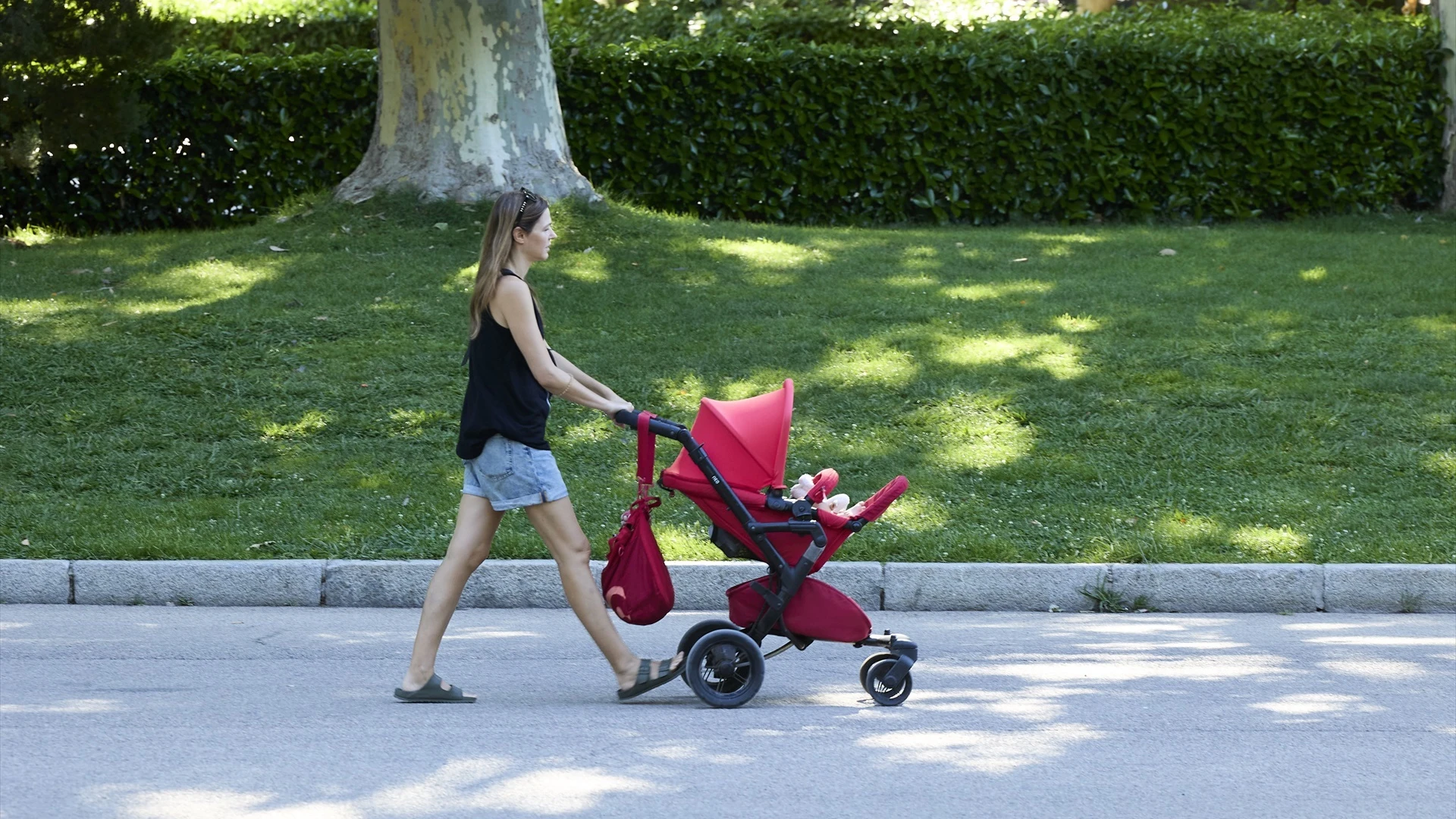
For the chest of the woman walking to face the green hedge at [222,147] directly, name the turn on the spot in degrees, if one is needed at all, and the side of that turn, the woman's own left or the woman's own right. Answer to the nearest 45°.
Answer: approximately 90° to the woman's own left

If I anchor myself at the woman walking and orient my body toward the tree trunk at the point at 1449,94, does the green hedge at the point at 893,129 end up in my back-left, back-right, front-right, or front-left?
front-left

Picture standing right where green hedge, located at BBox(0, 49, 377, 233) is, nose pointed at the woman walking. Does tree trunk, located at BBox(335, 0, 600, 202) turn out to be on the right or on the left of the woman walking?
left

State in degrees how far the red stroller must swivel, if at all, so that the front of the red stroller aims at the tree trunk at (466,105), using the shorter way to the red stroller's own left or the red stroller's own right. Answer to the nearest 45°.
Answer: approximately 90° to the red stroller's own left

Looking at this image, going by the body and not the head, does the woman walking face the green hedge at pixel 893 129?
no

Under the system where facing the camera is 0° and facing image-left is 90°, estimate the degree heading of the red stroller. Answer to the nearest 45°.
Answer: approximately 270°

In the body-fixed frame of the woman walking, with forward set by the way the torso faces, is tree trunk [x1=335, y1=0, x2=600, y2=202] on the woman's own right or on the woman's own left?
on the woman's own left

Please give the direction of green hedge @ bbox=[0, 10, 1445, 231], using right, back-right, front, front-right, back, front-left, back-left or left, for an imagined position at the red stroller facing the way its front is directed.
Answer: left

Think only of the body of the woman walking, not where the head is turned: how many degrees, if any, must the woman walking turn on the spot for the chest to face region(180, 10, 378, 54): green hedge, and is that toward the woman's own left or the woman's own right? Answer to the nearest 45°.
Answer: approximately 90° to the woman's own left

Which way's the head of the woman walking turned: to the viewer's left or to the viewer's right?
to the viewer's right

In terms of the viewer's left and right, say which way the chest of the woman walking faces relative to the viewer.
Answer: facing to the right of the viewer

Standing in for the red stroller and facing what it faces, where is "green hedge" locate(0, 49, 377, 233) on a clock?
The green hedge is roughly at 8 o'clock from the red stroller.
